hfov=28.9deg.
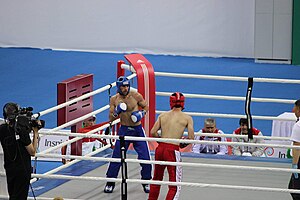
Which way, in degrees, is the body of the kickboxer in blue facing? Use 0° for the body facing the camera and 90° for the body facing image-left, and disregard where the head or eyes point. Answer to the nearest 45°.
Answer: approximately 0°

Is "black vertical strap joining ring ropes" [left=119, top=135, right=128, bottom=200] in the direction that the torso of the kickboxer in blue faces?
yes

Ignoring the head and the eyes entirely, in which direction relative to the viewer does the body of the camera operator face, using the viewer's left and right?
facing away from the viewer and to the right of the viewer

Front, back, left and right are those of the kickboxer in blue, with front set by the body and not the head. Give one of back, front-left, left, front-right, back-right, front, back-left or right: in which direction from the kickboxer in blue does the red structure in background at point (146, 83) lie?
back
